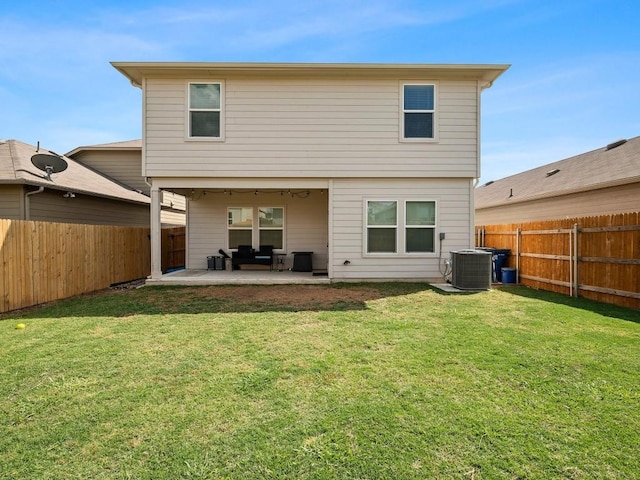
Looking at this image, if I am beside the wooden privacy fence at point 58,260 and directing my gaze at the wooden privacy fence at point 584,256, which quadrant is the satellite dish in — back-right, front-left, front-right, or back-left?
back-left

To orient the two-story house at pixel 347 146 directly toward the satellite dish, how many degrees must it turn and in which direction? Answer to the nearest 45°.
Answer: approximately 90° to its left

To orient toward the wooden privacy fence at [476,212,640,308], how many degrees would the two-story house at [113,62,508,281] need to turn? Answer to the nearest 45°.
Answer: approximately 90° to its right

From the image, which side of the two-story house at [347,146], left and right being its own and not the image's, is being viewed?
back

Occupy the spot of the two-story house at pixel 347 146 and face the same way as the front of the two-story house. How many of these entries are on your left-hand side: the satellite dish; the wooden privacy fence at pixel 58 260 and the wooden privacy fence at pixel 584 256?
2
